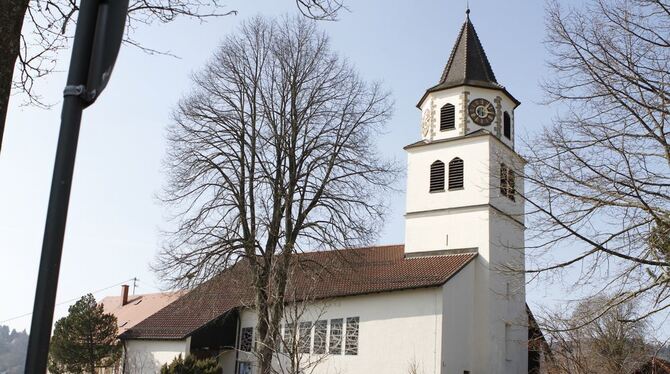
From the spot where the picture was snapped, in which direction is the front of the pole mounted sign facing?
facing away from the viewer and to the right of the viewer

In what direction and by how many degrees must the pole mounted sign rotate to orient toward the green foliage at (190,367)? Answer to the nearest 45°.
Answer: approximately 45° to its left

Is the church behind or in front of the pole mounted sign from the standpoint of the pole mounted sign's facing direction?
in front

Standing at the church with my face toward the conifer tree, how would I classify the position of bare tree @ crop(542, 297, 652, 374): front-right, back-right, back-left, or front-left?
back-right

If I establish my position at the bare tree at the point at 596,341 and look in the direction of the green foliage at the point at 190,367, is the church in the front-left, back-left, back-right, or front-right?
front-right

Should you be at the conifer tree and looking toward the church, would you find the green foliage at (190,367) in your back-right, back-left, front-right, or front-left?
front-right

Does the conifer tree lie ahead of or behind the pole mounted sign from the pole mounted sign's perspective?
ahead

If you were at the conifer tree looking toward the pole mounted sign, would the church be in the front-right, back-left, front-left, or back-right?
front-left
